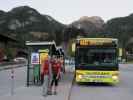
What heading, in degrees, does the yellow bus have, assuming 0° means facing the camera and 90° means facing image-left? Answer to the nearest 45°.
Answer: approximately 0°

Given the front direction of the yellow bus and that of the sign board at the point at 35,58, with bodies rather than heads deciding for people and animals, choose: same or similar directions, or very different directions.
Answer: same or similar directions

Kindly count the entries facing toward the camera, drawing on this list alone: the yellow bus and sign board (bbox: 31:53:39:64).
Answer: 2

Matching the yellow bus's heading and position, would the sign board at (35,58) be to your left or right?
on your right

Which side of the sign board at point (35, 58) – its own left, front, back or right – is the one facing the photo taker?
front

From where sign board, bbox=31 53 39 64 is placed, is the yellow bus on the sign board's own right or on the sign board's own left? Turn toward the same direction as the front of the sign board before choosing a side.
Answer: on the sign board's own left
